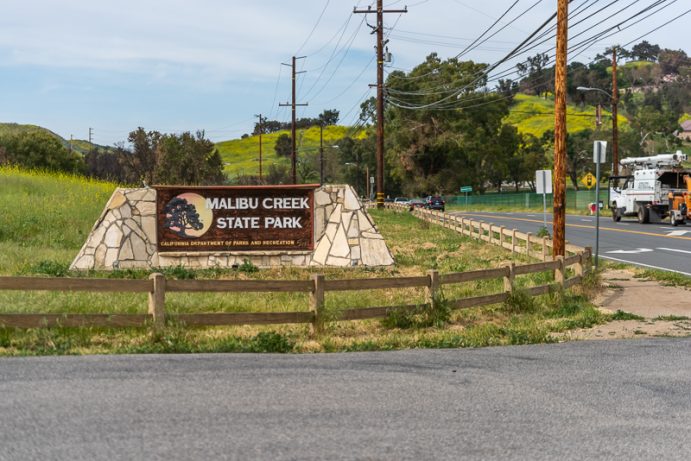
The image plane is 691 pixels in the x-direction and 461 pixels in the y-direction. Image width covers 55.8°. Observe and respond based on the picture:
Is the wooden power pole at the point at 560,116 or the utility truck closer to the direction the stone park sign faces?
the wooden power pole

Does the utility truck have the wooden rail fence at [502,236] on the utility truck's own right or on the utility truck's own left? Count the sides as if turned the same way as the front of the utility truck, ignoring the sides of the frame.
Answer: on the utility truck's own left

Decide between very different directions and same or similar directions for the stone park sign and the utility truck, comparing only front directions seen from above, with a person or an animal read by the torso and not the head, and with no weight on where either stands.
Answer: very different directions

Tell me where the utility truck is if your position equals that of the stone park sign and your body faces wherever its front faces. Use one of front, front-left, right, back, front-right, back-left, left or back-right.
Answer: back-left

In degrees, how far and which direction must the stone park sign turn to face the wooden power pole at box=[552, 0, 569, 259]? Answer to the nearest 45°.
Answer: approximately 90° to its left

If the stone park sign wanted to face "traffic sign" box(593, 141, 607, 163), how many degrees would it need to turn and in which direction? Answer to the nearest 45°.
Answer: approximately 90° to its left

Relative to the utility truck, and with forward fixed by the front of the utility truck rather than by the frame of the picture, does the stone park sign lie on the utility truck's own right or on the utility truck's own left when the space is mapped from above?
on the utility truck's own left

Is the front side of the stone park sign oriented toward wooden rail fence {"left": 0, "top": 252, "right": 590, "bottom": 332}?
yes

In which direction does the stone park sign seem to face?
toward the camera

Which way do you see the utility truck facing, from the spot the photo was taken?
facing away from the viewer and to the left of the viewer

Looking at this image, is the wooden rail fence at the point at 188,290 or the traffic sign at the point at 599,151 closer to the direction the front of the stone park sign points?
the wooden rail fence

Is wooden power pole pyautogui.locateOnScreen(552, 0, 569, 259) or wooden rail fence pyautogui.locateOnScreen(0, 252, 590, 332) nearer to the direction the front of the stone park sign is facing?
the wooden rail fence

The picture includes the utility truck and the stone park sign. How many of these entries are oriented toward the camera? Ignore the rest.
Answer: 1

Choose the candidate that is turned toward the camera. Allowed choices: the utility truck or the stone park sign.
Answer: the stone park sign

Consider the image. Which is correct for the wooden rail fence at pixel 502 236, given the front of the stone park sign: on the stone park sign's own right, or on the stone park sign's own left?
on the stone park sign's own left
